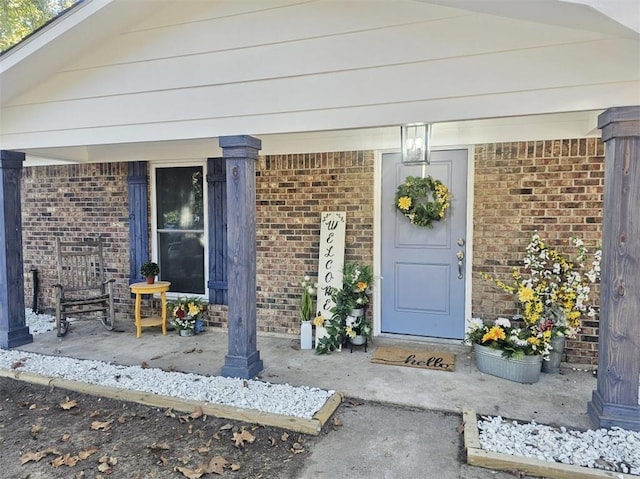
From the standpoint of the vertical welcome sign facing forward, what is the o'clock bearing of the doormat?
The doormat is roughly at 10 o'clock from the vertical welcome sign.

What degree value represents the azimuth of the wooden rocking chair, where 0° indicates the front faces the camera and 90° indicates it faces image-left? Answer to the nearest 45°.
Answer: approximately 0°

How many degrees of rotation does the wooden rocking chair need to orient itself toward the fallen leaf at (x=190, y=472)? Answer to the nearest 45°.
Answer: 0° — it already faces it

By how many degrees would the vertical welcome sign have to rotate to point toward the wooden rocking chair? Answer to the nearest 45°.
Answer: approximately 90° to its right

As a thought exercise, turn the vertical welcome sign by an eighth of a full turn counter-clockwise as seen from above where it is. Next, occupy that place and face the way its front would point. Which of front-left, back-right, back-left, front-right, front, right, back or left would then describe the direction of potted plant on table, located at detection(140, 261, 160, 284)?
back-right

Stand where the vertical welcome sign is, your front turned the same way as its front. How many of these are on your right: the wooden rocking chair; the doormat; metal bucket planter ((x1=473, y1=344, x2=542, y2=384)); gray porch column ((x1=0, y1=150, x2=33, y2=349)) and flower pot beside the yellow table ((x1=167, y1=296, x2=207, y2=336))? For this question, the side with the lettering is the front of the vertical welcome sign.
3

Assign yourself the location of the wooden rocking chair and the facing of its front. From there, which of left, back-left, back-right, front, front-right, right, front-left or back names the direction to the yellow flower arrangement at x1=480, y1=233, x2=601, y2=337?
front-left

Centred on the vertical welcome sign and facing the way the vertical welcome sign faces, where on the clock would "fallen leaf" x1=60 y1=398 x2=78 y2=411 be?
The fallen leaf is roughly at 2 o'clock from the vertical welcome sign.

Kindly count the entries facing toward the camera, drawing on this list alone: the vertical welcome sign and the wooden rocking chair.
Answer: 2

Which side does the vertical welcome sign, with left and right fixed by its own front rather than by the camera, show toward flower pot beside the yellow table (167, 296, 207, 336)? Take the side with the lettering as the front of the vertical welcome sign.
right

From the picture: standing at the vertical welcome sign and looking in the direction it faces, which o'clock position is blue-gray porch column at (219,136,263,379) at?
The blue-gray porch column is roughly at 1 o'clock from the vertical welcome sign.

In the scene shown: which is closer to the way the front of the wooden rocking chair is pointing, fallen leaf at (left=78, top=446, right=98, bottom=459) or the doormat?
the fallen leaf
